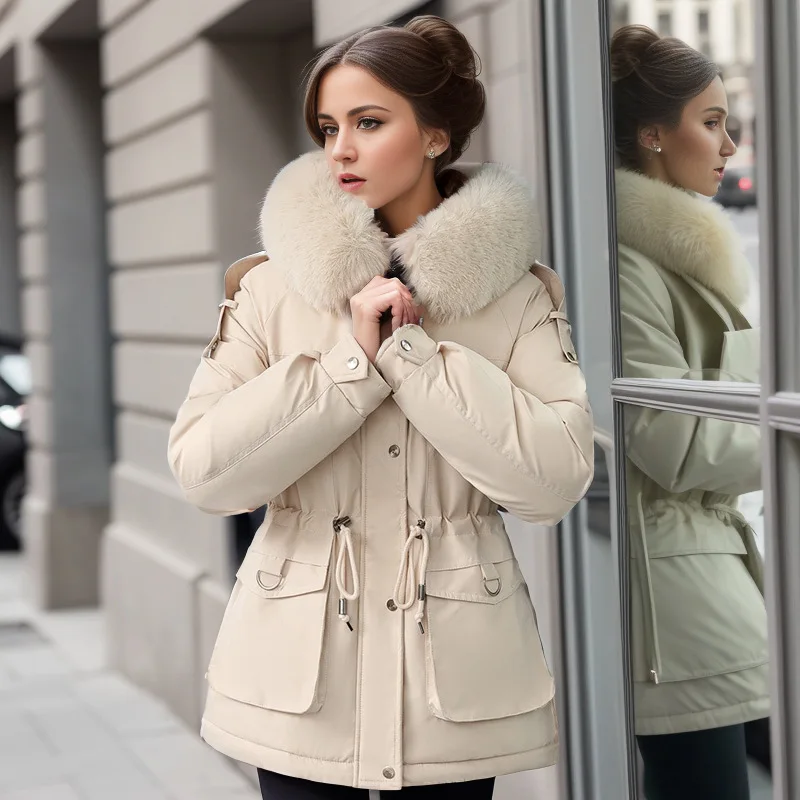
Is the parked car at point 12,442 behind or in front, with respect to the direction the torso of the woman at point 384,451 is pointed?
behind

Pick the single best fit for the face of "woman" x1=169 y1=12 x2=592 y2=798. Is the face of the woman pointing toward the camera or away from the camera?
toward the camera

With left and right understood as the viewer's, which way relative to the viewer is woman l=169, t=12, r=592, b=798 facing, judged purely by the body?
facing the viewer
